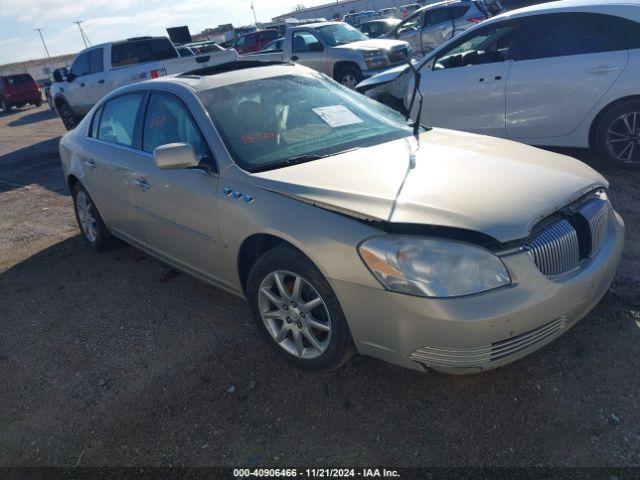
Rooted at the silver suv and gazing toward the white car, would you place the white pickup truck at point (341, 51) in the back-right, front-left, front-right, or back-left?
front-right

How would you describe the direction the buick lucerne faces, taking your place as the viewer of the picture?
facing the viewer and to the right of the viewer

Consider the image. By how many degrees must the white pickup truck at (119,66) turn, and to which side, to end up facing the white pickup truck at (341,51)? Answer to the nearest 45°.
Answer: approximately 135° to its right

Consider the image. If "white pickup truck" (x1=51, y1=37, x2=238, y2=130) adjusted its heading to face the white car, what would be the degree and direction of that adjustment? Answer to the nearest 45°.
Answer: approximately 180°

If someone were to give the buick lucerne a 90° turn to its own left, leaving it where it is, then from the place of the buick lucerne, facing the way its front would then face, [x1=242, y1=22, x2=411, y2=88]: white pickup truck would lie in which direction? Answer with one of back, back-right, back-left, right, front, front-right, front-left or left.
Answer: front-left

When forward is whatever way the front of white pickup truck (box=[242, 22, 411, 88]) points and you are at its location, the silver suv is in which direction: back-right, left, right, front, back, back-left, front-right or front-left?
left

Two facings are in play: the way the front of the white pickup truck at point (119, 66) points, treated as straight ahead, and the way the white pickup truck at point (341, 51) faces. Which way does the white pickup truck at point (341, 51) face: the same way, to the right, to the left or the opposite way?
the opposite way

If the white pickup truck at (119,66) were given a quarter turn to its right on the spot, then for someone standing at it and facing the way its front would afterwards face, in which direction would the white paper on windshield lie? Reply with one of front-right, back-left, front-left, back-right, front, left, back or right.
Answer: back-right

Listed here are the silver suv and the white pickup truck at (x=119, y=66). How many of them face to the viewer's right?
0

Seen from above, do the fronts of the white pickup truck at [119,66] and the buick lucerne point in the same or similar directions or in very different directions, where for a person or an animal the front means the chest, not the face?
very different directions

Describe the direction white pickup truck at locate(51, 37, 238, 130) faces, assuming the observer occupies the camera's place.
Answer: facing away from the viewer and to the left of the viewer

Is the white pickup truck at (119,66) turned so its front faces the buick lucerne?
no

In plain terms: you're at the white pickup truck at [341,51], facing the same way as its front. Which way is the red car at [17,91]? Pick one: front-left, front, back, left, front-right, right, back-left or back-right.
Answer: back

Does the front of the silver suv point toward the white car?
no
